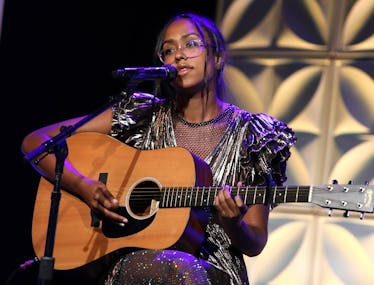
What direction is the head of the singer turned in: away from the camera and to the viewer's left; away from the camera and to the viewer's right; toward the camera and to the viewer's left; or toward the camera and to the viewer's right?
toward the camera and to the viewer's left

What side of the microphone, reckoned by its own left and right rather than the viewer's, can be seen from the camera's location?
right
